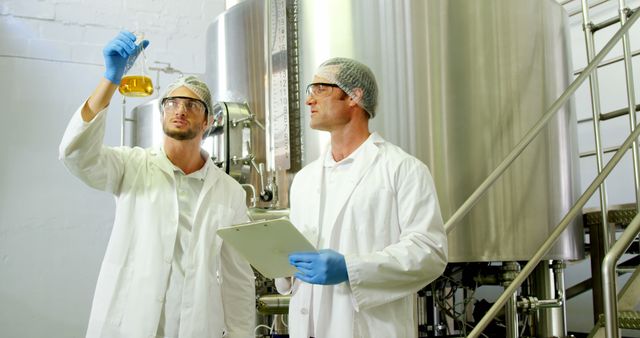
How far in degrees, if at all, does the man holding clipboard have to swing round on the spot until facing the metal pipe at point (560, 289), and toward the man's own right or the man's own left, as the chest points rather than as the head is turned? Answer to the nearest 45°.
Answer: approximately 180°

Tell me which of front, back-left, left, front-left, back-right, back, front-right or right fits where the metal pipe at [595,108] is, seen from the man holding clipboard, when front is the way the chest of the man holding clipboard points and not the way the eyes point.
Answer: back

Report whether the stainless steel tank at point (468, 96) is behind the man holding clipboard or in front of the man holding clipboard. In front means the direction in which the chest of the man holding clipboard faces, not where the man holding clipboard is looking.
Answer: behind

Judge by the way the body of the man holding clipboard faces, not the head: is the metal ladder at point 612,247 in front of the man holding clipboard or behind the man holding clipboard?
behind

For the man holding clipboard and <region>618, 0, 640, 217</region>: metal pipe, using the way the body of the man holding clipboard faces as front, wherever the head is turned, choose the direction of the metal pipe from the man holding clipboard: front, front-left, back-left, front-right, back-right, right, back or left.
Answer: back

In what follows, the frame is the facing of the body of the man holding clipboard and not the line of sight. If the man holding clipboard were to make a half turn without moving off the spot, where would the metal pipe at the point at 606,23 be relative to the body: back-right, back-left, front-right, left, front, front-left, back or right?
front

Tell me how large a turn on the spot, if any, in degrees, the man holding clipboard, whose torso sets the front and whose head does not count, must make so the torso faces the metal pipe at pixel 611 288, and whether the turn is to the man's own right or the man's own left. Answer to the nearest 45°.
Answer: approximately 135° to the man's own left

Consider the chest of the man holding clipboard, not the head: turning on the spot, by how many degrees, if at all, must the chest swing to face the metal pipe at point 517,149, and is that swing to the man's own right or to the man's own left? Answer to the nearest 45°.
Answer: approximately 180°

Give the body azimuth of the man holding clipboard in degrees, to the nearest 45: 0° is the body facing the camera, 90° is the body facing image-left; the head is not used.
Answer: approximately 45°

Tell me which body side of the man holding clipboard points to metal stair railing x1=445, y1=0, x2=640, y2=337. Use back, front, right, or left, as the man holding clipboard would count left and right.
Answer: back

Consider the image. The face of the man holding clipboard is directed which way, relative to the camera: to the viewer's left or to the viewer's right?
to the viewer's left

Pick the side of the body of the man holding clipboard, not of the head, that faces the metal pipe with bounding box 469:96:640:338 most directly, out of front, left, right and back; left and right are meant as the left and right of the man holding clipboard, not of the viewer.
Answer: back
